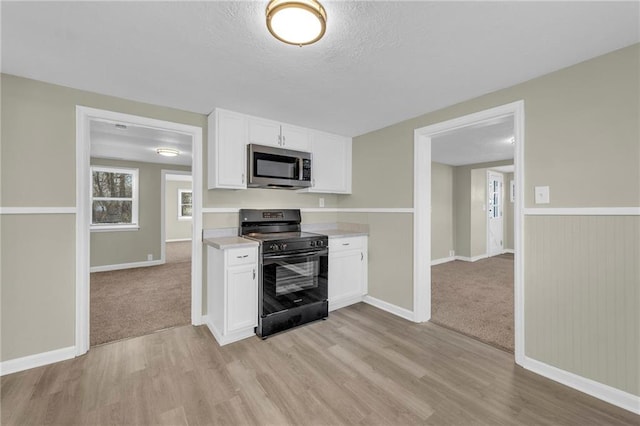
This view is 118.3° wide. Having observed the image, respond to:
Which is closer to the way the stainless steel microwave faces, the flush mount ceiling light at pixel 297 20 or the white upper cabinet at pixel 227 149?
the flush mount ceiling light

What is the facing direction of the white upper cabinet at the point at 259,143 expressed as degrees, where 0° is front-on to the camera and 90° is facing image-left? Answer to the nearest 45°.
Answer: approximately 315°

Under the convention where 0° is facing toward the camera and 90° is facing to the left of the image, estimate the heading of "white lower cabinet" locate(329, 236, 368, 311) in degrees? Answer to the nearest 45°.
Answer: approximately 315°

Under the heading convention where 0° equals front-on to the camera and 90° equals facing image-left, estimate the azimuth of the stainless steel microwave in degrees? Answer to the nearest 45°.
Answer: approximately 315°

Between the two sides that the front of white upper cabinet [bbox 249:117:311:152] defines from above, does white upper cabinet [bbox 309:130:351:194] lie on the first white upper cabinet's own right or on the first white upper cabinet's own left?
on the first white upper cabinet's own left

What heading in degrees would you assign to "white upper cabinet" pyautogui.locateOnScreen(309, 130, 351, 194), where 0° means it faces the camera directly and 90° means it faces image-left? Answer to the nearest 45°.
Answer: approximately 315°
